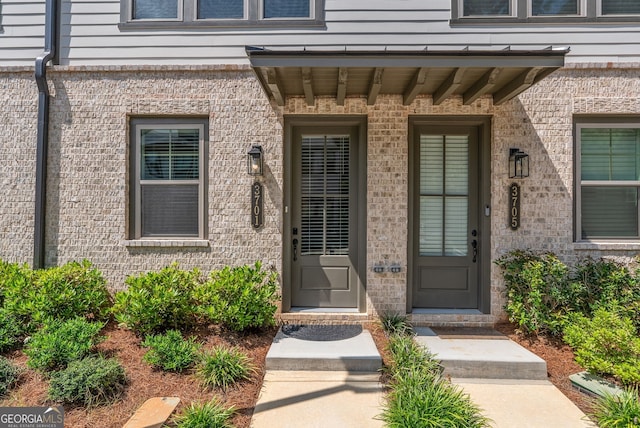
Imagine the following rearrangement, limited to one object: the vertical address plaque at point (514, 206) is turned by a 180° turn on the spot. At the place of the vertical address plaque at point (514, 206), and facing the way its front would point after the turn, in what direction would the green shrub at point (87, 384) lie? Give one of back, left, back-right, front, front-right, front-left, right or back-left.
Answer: back-left

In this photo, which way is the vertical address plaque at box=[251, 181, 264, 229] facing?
toward the camera

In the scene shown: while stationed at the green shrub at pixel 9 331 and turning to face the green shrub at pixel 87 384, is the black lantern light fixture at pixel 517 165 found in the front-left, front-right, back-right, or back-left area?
front-left

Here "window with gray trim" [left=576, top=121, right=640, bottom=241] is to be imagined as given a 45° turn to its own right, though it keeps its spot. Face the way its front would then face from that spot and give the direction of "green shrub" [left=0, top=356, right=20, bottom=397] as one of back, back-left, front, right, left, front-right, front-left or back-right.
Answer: front

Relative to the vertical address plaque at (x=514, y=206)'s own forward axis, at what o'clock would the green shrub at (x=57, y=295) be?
The green shrub is roughly at 2 o'clock from the vertical address plaque.

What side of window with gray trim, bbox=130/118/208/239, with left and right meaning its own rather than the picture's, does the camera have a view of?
front

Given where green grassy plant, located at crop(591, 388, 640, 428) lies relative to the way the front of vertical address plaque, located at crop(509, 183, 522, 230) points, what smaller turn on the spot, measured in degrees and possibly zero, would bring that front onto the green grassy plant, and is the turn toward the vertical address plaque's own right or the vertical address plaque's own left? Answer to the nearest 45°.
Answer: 0° — it already faces it

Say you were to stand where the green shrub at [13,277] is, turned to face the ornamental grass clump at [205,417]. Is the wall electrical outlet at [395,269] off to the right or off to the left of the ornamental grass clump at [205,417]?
left

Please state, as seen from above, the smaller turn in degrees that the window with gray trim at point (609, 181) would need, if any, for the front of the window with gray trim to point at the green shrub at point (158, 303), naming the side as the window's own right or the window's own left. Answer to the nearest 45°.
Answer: approximately 45° to the window's own right

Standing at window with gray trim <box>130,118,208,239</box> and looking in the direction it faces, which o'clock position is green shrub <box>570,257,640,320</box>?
The green shrub is roughly at 10 o'clock from the window with gray trim.

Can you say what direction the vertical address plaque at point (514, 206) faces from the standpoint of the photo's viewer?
facing the viewer

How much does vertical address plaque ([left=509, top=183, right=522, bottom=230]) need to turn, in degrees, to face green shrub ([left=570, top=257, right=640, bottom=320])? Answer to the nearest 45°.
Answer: approximately 90° to its left

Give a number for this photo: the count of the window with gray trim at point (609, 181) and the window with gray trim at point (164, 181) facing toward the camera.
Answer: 2

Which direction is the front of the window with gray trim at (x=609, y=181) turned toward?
toward the camera

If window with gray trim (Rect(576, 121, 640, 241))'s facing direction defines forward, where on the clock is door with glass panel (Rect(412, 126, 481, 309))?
The door with glass panel is roughly at 2 o'clock from the window with gray trim.

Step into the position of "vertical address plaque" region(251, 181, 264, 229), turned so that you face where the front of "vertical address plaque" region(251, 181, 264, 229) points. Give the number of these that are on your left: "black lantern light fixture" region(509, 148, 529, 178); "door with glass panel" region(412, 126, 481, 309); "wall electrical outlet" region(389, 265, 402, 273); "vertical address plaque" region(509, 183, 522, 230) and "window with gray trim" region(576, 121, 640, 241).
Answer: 5

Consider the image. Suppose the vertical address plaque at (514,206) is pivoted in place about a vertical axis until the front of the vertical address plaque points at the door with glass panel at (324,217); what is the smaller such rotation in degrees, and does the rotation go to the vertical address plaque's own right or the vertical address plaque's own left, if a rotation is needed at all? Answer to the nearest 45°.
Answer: approximately 90° to the vertical address plaque's own right

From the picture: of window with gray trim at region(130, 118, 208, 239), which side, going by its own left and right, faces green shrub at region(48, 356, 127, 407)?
front
